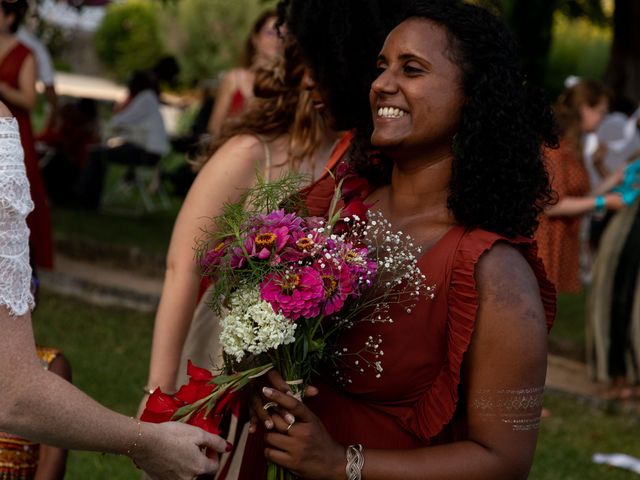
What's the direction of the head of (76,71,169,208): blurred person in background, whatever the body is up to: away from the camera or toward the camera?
away from the camera

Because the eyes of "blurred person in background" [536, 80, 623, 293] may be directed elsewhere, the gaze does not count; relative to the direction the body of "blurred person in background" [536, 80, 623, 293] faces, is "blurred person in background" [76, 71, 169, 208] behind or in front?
behind

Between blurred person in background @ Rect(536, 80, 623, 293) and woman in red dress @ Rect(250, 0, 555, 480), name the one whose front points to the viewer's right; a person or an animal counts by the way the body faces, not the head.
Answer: the blurred person in background

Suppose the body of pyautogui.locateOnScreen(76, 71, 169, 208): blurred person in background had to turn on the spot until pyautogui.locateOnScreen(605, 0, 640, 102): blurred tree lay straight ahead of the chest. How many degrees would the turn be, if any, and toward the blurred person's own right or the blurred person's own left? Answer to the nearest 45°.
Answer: approximately 180°

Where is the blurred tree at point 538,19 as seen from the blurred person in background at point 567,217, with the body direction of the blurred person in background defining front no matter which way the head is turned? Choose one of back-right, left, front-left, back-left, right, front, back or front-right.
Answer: left

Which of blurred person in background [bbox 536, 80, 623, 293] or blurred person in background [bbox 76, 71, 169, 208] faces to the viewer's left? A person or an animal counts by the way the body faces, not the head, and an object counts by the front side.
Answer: blurred person in background [bbox 76, 71, 169, 208]

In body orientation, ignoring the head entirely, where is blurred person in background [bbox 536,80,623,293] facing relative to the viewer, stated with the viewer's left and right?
facing to the right of the viewer

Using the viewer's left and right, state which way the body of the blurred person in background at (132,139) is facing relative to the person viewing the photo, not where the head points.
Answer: facing to the left of the viewer

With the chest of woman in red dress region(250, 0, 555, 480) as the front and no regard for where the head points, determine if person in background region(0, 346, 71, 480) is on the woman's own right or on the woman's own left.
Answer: on the woman's own right

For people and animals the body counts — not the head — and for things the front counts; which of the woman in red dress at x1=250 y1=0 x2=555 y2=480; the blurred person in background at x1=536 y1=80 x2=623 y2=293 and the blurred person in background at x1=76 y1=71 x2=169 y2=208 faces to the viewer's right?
the blurred person in background at x1=536 y1=80 x2=623 y2=293

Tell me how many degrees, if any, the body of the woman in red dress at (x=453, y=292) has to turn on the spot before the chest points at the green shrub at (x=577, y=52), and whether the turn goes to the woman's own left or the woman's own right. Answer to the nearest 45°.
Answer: approximately 135° to the woman's own right

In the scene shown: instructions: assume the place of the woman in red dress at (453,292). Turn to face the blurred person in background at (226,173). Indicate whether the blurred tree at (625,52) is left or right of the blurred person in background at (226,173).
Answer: right
